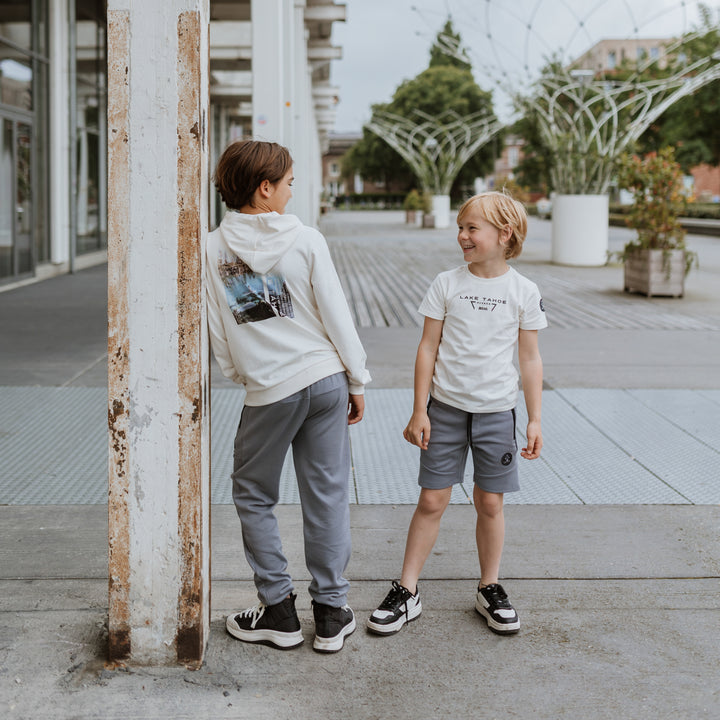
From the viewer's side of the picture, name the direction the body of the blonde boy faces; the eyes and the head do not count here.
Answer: toward the camera

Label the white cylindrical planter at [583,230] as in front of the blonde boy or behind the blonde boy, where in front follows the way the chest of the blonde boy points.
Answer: behind

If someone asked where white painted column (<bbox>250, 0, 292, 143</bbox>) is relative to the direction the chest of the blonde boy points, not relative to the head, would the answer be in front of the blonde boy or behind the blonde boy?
behind

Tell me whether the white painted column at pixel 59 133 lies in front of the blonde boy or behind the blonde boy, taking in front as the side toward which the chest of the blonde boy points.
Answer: behind

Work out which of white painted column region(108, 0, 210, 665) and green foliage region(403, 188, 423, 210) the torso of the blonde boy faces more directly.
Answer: the white painted column

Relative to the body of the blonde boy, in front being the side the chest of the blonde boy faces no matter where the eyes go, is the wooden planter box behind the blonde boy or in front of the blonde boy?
behind

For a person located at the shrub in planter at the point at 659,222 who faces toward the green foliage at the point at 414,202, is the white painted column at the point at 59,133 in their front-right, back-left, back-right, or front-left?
front-left

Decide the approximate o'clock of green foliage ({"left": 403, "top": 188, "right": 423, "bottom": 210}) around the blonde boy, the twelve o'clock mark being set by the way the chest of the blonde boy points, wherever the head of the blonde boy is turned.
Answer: The green foliage is roughly at 6 o'clock from the blonde boy.

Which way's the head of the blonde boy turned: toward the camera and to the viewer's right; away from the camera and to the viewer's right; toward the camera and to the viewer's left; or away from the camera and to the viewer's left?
toward the camera and to the viewer's left

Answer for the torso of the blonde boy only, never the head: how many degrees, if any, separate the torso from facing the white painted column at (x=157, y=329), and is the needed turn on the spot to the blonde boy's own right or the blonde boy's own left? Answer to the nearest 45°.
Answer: approximately 45° to the blonde boy's own right

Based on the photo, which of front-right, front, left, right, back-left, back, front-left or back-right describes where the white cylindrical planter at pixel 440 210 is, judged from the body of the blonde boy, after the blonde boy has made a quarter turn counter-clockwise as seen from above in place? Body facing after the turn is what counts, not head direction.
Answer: left
